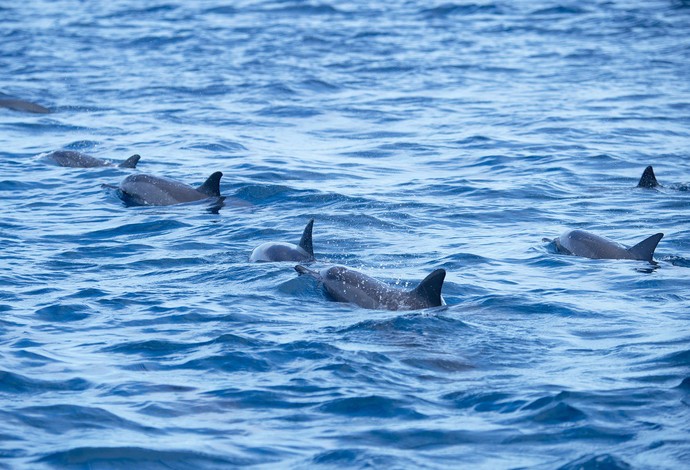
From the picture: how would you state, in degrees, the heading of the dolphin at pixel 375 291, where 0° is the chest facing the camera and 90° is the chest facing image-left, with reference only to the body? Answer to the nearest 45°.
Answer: approximately 90°

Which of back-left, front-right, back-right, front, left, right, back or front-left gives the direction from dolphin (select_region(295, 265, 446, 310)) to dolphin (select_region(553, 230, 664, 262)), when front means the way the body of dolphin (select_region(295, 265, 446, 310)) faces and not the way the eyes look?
back-right

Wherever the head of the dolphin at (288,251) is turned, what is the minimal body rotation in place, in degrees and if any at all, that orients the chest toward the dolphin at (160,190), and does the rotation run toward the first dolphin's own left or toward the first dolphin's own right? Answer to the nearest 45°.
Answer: approximately 45° to the first dolphin's own right

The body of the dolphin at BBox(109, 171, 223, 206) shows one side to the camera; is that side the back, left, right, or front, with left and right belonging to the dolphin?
left

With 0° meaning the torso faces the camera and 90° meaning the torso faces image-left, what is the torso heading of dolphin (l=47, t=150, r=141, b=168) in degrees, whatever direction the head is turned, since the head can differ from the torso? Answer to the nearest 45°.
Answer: approximately 90°

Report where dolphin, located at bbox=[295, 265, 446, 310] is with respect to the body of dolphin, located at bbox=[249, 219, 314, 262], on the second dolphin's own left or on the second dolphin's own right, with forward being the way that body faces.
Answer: on the second dolphin's own left

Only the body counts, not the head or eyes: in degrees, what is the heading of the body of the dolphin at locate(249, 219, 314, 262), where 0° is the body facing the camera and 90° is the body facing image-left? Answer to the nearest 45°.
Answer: approximately 90°

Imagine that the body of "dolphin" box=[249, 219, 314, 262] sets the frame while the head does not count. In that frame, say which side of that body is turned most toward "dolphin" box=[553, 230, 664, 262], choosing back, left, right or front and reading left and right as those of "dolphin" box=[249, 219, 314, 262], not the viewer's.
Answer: back

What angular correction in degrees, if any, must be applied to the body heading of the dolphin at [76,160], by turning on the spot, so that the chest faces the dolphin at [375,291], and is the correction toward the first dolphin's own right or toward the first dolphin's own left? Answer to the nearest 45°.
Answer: approximately 90° to the first dolphin's own left

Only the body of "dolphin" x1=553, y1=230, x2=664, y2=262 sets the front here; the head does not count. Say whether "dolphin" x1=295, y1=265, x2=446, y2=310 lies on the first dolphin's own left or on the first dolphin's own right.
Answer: on the first dolphin's own left

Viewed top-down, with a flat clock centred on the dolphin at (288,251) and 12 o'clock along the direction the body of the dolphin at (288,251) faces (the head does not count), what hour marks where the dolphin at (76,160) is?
the dolphin at (76,160) is roughly at 2 o'clock from the dolphin at (288,251).

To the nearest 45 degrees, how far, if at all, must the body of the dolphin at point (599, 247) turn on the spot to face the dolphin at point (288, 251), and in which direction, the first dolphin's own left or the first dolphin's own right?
0° — it already faces it

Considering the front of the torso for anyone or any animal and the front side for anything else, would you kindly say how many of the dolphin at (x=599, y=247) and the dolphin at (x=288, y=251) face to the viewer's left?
2

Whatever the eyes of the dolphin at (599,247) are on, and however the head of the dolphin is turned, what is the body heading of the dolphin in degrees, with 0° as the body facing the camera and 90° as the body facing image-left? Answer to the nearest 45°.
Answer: approximately 90°
